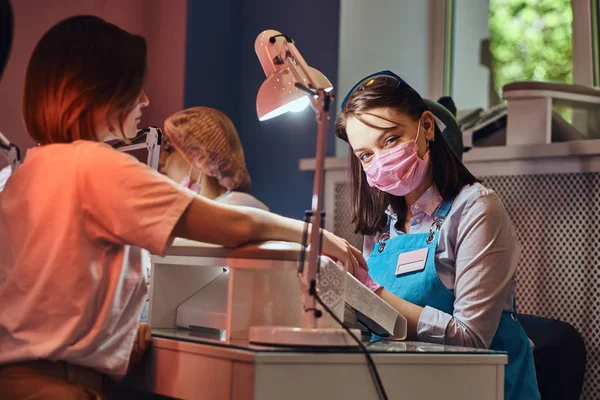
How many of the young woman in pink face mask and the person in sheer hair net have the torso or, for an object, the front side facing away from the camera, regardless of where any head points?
0

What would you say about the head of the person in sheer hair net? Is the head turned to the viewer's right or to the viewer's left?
to the viewer's left

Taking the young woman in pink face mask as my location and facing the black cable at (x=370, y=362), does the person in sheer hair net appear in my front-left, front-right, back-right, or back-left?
back-right

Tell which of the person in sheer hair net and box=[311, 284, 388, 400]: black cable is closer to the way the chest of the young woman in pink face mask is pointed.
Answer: the black cable

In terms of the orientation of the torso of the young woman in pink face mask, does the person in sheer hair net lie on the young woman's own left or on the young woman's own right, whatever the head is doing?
on the young woman's own right

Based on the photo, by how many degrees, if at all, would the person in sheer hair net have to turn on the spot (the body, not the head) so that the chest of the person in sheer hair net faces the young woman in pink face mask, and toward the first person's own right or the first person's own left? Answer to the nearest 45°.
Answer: approximately 135° to the first person's own left

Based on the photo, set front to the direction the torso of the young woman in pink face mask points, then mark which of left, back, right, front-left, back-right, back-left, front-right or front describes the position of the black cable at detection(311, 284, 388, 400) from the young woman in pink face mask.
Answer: front-left

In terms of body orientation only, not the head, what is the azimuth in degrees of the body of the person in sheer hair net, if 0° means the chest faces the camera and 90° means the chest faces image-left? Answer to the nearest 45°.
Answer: approximately 90°

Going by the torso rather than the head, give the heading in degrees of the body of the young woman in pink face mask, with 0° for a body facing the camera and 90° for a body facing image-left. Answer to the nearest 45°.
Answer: approximately 45°

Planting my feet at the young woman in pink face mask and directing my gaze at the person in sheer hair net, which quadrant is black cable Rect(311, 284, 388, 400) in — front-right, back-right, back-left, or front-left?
back-left
